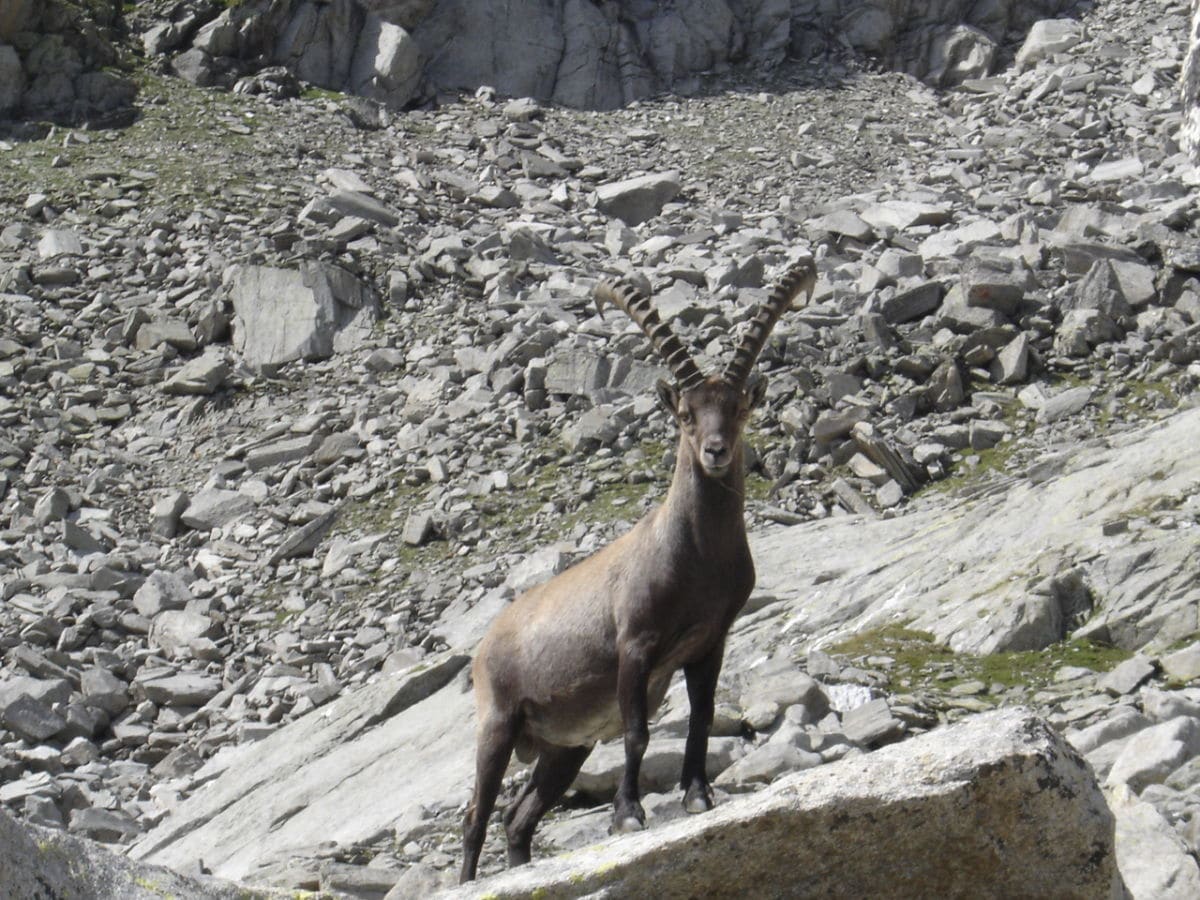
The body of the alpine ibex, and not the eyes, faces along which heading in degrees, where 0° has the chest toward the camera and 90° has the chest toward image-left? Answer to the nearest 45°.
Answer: approximately 315°

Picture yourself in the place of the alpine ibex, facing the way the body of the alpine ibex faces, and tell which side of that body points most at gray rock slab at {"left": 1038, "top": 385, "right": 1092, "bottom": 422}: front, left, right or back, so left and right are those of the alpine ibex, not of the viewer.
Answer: left

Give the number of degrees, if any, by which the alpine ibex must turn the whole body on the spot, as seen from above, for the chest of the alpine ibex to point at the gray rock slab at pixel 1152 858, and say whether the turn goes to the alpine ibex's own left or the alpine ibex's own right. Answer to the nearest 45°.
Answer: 0° — it already faces it

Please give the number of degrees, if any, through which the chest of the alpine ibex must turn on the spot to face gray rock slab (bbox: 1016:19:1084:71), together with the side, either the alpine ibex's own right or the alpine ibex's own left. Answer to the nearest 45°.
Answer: approximately 135° to the alpine ibex's own left

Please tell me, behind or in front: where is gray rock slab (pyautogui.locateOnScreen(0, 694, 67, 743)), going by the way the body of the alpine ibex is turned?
behind

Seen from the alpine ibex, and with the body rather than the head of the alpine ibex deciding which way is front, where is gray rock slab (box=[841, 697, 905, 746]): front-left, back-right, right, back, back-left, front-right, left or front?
left

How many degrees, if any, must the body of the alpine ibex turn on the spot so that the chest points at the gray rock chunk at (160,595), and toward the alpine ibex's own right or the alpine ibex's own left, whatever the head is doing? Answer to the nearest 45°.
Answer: approximately 180°

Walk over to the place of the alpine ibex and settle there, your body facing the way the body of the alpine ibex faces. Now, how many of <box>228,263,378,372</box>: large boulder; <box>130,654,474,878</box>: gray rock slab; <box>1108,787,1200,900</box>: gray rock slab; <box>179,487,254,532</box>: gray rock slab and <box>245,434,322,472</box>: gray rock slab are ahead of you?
1
